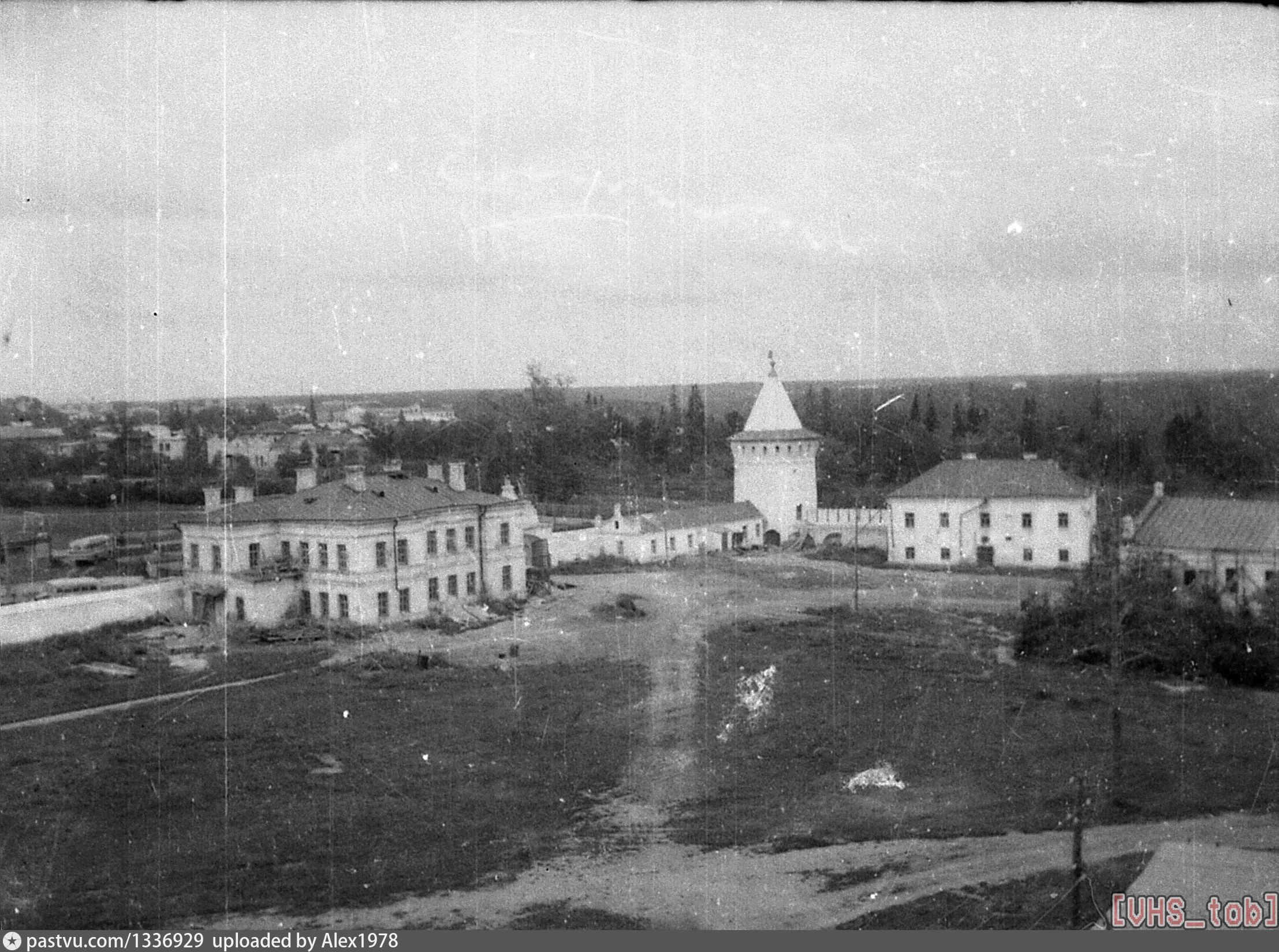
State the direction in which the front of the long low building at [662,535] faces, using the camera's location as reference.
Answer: facing the viewer

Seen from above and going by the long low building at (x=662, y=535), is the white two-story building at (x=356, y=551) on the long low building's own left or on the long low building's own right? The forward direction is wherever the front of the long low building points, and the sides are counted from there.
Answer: on the long low building's own right

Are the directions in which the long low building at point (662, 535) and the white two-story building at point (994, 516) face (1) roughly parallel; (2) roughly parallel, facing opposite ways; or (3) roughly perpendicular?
roughly parallel

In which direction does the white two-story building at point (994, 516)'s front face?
toward the camera

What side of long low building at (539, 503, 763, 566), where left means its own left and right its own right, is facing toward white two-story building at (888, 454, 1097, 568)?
left

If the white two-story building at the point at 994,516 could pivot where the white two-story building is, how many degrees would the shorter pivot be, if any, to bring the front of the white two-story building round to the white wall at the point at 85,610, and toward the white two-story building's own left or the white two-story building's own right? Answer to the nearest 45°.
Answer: approximately 90° to the white two-story building's own right

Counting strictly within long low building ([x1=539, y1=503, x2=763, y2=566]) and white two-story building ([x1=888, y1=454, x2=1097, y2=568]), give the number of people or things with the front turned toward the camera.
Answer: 2

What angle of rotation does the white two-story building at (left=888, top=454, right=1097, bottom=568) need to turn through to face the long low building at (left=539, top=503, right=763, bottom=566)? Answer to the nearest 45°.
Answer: approximately 90° to its right

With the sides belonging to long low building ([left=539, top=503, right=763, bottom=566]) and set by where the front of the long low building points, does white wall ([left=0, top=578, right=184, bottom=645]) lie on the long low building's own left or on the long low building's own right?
on the long low building's own right
